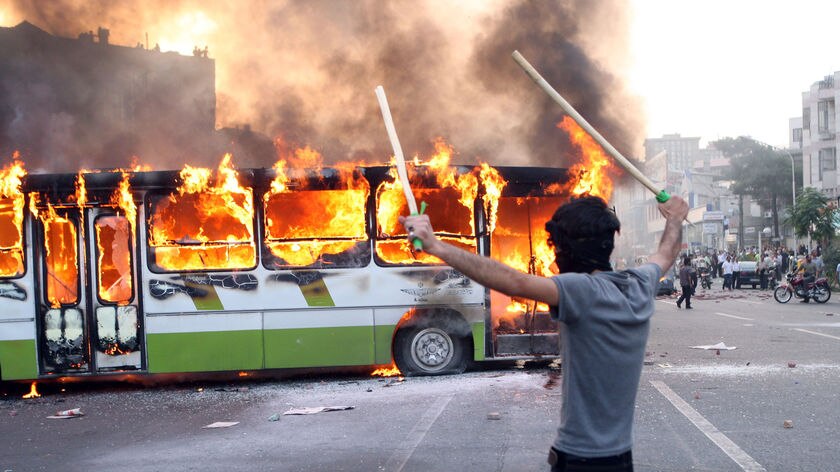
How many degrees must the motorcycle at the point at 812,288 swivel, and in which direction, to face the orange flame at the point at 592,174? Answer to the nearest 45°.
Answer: approximately 90° to its left

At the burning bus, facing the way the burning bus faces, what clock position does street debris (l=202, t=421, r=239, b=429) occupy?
The street debris is roughly at 3 o'clock from the burning bus.

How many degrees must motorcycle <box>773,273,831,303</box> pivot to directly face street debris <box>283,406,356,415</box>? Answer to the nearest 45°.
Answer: approximately 90° to its left

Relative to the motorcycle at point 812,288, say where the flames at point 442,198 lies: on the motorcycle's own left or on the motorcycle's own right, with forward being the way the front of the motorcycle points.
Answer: on the motorcycle's own left

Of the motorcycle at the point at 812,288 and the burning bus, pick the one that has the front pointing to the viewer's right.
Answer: the burning bus

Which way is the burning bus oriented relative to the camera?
to the viewer's right

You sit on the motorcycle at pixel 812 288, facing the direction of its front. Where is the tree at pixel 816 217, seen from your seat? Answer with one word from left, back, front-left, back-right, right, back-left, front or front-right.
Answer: right

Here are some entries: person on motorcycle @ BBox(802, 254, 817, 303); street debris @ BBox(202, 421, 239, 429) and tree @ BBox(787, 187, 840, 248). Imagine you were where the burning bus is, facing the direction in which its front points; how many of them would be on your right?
1

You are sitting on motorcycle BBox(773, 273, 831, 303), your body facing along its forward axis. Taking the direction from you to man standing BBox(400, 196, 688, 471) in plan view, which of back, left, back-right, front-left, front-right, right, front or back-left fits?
left

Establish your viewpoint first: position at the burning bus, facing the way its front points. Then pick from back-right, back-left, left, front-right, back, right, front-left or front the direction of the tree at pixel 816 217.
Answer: front-left

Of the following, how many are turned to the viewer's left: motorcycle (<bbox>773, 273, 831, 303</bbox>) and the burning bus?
1

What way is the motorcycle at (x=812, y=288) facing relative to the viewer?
to the viewer's left
